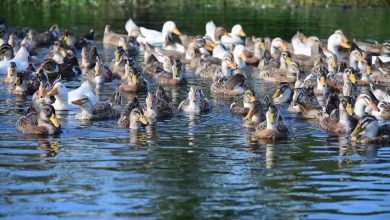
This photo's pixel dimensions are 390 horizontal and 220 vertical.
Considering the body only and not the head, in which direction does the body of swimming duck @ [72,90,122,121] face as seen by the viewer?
to the viewer's left

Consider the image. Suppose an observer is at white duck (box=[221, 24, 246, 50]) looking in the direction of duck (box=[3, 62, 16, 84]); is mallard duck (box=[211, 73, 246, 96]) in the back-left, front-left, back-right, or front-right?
front-left

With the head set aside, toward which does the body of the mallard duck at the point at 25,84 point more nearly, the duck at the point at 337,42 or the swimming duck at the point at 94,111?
the swimming duck

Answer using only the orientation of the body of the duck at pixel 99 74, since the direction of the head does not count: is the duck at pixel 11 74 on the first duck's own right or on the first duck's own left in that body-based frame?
on the first duck's own right

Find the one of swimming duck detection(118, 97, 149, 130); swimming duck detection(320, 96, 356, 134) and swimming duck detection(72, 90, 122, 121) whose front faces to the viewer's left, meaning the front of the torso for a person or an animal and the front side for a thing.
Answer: swimming duck detection(72, 90, 122, 121)

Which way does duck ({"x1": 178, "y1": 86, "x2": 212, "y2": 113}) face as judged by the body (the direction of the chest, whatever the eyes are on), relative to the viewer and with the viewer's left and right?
facing the viewer

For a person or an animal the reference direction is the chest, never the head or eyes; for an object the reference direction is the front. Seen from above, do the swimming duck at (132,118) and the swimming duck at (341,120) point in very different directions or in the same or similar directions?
same or similar directions

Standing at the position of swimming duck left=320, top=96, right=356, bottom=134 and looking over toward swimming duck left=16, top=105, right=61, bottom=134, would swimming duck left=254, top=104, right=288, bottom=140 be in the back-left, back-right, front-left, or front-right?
front-left

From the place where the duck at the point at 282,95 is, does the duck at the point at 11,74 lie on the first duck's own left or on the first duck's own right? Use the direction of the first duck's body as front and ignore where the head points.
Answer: on the first duck's own right

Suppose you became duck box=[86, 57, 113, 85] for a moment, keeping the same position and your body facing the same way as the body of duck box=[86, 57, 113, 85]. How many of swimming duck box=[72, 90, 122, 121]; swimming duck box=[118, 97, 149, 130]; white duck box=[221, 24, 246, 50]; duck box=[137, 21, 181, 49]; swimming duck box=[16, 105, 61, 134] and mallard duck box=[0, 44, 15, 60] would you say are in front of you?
3

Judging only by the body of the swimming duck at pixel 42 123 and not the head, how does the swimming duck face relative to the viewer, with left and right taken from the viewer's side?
facing the viewer and to the right of the viewer

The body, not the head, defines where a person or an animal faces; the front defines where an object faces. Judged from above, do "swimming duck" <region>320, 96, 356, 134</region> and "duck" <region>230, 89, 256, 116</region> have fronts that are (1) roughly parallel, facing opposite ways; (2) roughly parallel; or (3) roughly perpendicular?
roughly parallel
